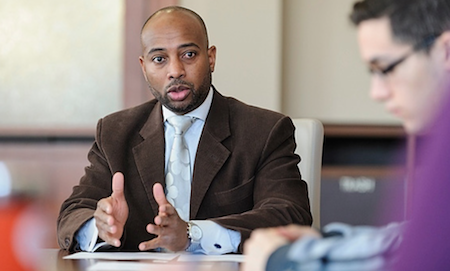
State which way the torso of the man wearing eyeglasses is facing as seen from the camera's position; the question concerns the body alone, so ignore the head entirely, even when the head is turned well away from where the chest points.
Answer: to the viewer's left

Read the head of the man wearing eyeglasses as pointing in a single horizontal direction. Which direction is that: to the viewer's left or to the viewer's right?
to the viewer's left

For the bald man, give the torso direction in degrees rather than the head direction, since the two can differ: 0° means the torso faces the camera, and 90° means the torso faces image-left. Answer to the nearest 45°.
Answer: approximately 0°

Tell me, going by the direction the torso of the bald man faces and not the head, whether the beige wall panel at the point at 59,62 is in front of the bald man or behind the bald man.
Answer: behind

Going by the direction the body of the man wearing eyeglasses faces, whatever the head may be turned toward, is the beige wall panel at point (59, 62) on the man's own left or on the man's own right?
on the man's own right
